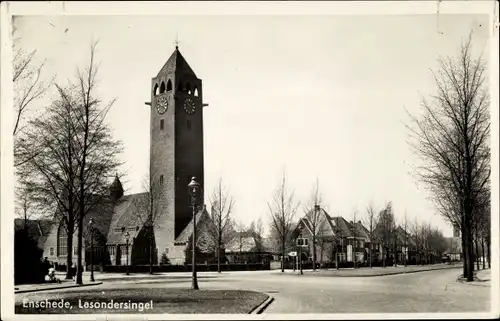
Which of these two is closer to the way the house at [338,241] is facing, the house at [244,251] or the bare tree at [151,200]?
the bare tree

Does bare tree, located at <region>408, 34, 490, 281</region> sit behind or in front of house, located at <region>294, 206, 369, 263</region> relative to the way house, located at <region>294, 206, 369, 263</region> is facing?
in front

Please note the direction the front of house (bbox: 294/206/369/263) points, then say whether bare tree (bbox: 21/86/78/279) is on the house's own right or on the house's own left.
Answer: on the house's own right

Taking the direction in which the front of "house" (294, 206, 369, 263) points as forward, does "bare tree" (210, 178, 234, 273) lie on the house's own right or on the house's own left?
on the house's own right

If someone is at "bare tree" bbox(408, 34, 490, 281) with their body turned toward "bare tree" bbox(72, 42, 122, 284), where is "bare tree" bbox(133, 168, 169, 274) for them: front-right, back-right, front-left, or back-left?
front-right

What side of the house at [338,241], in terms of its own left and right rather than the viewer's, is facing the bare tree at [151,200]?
right

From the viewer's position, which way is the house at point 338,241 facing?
facing the viewer and to the right of the viewer

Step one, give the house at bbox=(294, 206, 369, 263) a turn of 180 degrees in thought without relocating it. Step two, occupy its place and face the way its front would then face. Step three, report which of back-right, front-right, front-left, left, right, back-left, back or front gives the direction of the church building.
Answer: left

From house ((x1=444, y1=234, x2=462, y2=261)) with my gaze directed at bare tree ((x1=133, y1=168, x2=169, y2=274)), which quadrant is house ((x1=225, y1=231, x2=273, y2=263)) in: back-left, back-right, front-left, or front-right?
front-right
